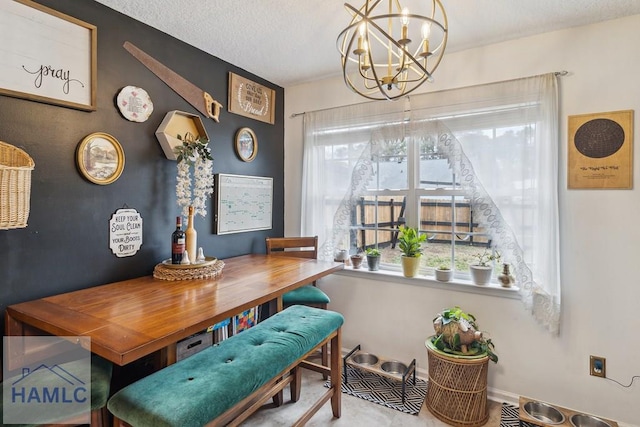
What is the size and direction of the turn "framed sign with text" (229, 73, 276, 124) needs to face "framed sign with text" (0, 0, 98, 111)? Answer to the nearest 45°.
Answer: approximately 90° to its right

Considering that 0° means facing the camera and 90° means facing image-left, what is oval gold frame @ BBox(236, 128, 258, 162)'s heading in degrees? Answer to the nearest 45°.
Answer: approximately 315°

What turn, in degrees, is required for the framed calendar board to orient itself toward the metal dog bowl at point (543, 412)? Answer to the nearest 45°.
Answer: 0° — it already faces it

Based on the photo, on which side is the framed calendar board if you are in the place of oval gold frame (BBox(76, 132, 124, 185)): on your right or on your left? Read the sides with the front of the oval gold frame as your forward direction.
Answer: on your left

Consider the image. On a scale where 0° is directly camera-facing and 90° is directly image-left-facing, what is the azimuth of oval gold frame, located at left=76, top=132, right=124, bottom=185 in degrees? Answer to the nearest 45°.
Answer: approximately 315°

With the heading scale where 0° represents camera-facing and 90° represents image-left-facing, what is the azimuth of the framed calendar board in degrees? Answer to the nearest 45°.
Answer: approximately 315°

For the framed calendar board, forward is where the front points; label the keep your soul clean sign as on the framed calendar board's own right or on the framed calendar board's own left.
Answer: on the framed calendar board's own right

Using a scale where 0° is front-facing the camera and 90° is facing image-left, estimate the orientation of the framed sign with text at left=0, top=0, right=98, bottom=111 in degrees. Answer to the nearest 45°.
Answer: approximately 315°
